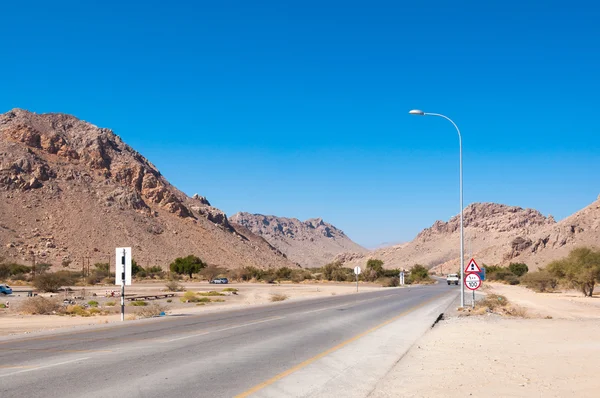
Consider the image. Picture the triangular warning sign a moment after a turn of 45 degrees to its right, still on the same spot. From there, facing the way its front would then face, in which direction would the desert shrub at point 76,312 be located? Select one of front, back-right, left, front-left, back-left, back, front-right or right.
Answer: front-right

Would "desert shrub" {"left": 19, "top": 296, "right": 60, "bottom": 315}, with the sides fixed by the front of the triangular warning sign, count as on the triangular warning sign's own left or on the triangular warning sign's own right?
on the triangular warning sign's own right

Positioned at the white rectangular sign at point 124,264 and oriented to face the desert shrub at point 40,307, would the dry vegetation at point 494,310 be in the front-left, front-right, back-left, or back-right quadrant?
back-right

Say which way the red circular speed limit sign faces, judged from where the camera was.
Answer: facing the viewer

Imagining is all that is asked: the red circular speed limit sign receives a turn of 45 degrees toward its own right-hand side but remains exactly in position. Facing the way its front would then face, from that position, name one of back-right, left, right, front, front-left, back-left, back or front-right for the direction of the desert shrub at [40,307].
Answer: front-right

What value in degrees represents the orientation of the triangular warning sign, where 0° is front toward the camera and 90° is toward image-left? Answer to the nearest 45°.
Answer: approximately 0°

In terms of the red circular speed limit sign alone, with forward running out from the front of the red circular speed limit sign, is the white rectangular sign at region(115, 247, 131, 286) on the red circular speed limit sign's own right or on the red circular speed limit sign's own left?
on the red circular speed limit sign's own right

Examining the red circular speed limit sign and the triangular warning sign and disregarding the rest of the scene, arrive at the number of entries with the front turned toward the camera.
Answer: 2

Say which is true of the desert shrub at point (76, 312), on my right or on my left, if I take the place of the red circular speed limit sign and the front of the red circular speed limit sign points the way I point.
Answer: on my right

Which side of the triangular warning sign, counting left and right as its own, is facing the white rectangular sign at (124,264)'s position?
right
